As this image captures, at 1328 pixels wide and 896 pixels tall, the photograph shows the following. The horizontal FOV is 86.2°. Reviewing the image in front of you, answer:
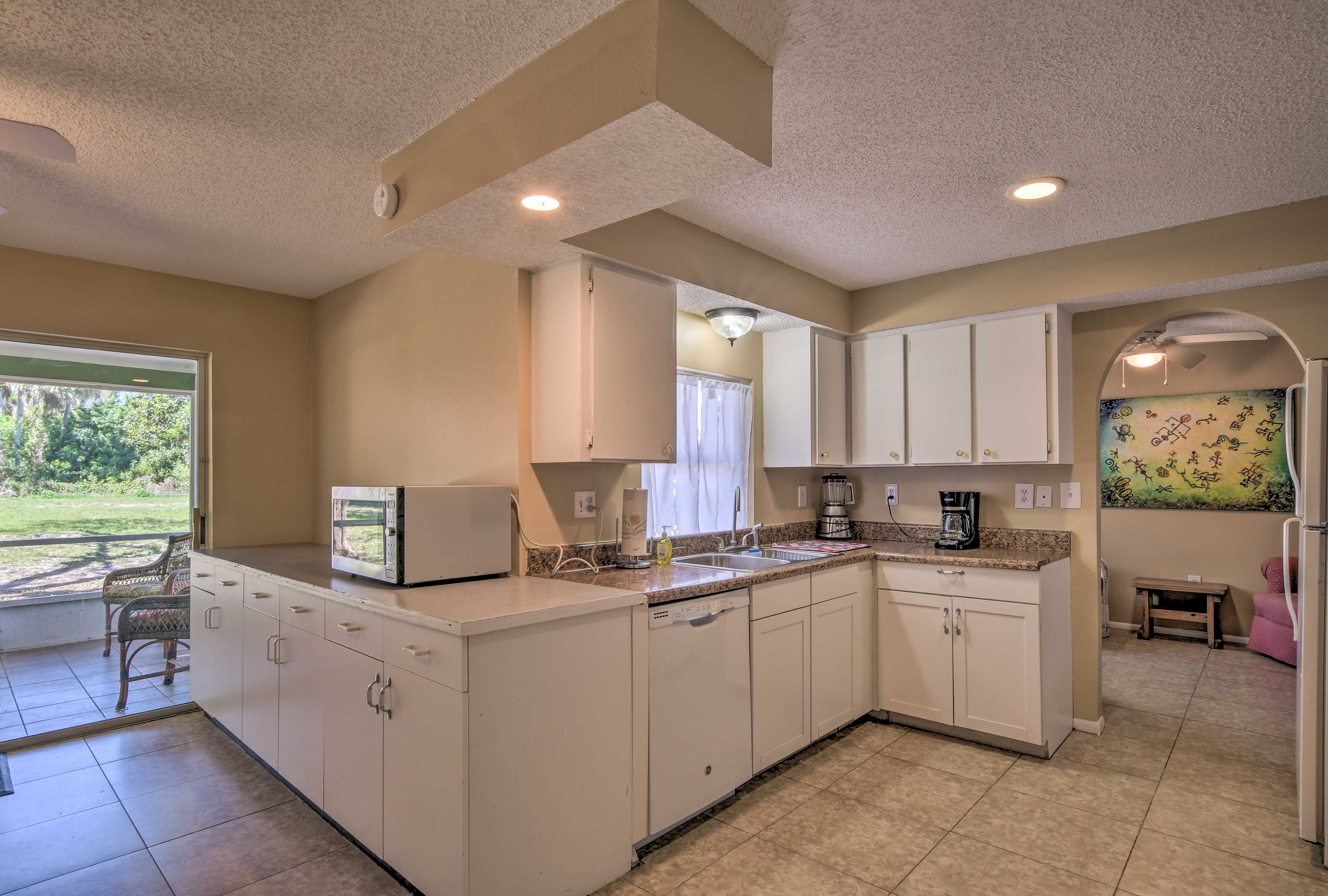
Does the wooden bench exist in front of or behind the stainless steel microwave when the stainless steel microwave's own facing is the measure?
behind

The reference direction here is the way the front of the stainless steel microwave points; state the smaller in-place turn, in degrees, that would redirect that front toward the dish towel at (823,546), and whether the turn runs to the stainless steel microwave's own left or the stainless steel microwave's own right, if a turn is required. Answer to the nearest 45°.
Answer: approximately 135° to the stainless steel microwave's own left

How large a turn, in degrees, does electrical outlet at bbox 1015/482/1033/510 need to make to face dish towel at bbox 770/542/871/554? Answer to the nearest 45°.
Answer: approximately 90° to its right

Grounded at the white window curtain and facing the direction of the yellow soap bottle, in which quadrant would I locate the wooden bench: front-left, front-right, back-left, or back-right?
back-left

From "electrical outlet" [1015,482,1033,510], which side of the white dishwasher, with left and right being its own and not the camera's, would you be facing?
left
